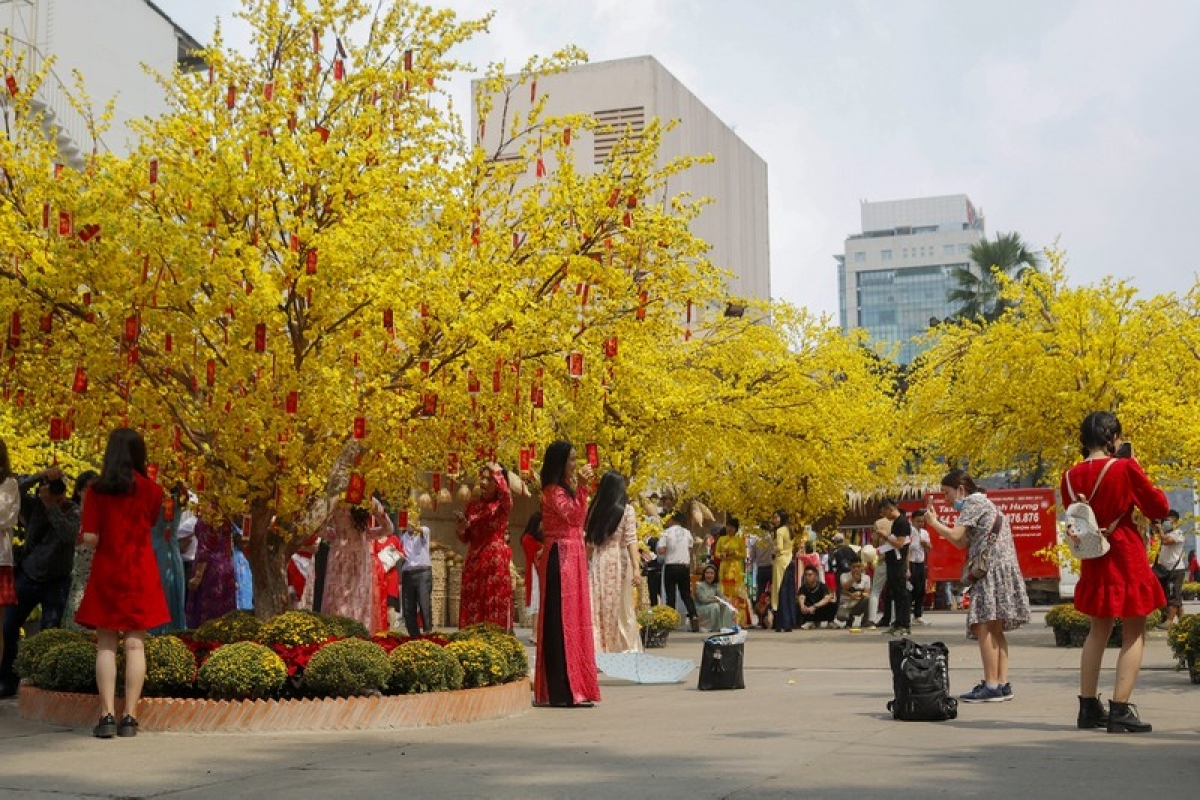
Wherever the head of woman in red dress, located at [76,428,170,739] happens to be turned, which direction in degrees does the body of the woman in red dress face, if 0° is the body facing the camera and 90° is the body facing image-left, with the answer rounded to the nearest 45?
approximately 180°

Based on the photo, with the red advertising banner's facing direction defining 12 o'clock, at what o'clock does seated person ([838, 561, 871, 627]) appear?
The seated person is roughly at 1 o'clock from the red advertising banner.

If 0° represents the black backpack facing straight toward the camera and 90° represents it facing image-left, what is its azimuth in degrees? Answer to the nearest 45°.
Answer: approximately 0°

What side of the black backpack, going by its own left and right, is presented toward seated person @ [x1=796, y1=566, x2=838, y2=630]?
back

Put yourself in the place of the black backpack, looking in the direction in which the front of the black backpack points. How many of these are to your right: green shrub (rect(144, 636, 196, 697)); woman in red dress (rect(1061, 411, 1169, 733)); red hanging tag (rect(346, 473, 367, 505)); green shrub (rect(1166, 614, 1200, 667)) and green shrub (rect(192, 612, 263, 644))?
3

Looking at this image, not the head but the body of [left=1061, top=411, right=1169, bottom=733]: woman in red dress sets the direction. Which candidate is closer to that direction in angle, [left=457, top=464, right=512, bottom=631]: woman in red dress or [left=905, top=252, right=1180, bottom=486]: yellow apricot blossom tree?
the yellow apricot blossom tree

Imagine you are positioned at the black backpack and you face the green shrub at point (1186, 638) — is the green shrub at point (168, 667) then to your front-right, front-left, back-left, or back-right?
back-left

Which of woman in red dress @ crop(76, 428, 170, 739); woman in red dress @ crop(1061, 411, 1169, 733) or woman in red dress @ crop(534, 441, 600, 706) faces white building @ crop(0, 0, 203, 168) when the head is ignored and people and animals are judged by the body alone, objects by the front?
woman in red dress @ crop(76, 428, 170, 739)
